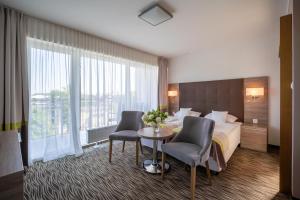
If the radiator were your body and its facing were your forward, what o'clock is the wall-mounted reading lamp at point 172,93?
The wall-mounted reading lamp is roughly at 10 o'clock from the radiator.

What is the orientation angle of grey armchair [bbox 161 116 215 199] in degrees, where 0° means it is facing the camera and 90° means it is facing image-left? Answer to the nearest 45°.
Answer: approximately 45°

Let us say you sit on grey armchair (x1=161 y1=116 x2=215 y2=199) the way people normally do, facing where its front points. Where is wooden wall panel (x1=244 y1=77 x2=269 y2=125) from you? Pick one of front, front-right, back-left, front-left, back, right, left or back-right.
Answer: back

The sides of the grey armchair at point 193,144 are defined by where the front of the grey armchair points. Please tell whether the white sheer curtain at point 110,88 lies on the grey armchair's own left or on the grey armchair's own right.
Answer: on the grey armchair's own right

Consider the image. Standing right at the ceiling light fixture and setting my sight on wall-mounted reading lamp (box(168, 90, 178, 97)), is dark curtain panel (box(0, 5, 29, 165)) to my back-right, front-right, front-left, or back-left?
back-left

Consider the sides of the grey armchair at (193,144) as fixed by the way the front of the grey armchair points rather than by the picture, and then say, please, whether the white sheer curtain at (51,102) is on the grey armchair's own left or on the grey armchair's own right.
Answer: on the grey armchair's own right

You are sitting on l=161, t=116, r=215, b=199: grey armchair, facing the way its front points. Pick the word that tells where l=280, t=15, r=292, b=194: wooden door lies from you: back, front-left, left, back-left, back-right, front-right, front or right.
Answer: back-left

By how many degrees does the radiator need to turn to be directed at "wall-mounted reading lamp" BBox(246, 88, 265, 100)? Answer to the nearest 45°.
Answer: approximately 45° to its left

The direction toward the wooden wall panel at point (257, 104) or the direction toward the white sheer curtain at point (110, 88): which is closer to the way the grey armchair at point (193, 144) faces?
the white sheer curtain

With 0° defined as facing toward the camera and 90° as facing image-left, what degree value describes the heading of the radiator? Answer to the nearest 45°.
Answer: approximately 315°

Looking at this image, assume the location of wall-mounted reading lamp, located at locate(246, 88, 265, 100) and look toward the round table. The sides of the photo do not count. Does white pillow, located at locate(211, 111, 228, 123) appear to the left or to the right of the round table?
right

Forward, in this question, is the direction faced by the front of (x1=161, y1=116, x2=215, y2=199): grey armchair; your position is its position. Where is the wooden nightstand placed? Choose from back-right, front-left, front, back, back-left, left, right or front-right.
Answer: back

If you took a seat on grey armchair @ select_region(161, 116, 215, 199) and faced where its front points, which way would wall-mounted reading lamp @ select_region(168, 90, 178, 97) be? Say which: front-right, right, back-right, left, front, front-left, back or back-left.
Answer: back-right

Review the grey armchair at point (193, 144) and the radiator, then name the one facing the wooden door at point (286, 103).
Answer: the radiator

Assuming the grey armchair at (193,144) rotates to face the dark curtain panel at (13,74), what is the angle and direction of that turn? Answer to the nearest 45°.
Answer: approximately 45° to its right

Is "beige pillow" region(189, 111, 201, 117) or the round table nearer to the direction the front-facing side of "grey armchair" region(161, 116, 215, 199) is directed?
the round table
